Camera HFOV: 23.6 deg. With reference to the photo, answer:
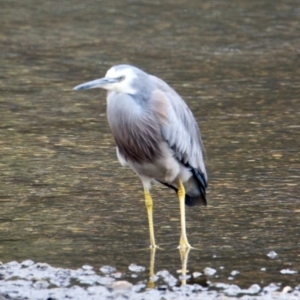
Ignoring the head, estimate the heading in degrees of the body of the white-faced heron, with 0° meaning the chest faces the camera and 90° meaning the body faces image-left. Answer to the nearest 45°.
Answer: approximately 45°

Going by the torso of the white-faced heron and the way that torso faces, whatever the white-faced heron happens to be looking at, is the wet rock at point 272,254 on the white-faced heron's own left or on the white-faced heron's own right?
on the white-faced heron's own left
